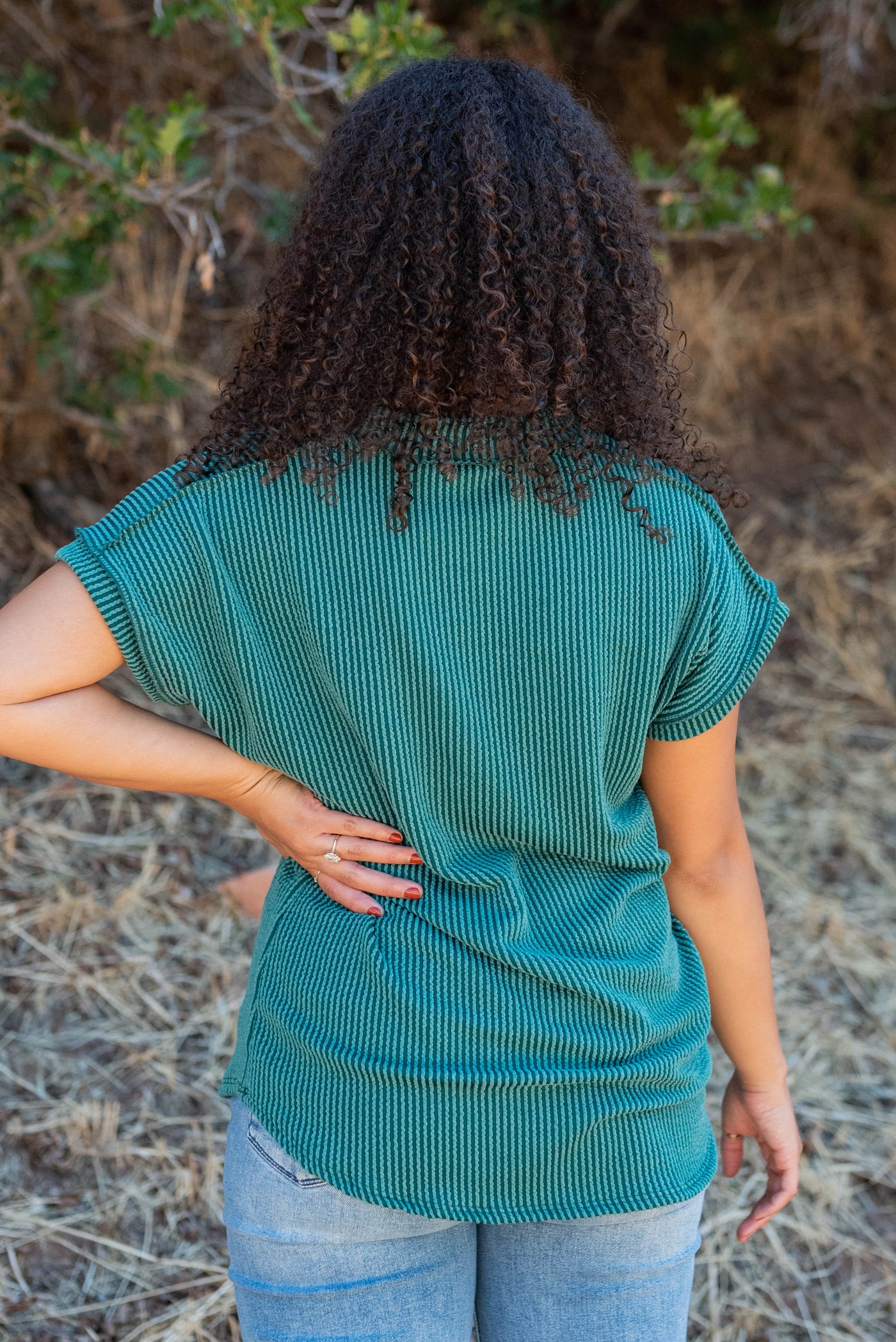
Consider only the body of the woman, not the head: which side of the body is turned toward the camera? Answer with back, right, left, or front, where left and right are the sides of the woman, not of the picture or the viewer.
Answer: back

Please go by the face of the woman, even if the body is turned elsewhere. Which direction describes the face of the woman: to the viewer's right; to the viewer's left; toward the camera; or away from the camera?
away from the camera
